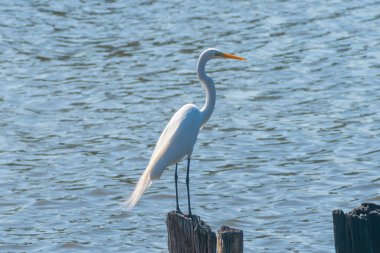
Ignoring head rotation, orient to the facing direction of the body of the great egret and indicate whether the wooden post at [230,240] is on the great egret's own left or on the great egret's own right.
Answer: on the great egret's own right

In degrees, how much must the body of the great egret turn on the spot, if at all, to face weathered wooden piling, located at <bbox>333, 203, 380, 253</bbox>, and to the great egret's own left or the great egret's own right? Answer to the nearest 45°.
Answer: approximately 45° to the great egret's own right

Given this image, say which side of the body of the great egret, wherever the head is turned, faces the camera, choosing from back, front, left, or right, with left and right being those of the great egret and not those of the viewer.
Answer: right

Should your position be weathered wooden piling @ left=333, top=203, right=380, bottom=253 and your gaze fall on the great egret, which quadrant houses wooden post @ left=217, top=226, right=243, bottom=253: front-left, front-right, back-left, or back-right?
front-left
